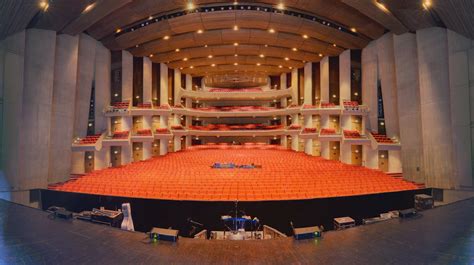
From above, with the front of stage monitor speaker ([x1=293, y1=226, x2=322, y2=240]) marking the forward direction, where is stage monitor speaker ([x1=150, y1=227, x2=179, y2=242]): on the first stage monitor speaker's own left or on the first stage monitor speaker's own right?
on the first stage monitor speaker's own right

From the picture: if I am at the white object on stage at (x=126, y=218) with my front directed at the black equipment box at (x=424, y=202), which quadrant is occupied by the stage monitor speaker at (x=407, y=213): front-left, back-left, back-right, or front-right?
front-right

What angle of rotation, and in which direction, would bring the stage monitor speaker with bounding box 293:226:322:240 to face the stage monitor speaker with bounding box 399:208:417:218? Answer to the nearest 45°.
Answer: approximately 135° to its left

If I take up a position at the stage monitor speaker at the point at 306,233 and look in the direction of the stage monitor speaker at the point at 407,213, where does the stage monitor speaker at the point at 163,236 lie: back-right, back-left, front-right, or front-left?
back-left

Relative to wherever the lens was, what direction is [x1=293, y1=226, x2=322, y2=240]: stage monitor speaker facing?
facing the viewer

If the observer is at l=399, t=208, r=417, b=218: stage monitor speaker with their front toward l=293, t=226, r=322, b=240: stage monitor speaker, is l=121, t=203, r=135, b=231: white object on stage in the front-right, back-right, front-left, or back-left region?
front-right

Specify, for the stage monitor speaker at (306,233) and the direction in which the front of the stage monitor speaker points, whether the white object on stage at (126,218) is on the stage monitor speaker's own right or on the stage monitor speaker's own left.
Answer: on the stage monitor speaker's own right

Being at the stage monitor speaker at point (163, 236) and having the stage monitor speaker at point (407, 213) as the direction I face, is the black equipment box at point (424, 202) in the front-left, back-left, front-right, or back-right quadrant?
front-left

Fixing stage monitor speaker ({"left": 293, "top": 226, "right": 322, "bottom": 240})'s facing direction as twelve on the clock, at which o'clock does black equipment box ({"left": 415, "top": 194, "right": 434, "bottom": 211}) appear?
The black equipment box is roughly at 7 o'clock from the stage monitor speaker.

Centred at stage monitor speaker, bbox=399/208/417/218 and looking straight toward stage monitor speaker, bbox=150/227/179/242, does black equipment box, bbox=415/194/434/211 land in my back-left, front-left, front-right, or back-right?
back-right
